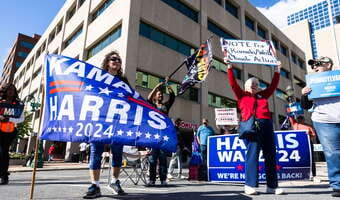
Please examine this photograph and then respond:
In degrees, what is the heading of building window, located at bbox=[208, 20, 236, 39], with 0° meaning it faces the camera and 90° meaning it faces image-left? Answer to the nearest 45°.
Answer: approximately 315°

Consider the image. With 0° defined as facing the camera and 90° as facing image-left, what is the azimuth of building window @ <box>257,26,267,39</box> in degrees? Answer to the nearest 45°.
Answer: approximately 315°

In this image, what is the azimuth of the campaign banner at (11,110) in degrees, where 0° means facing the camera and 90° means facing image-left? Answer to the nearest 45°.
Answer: approximately 0°

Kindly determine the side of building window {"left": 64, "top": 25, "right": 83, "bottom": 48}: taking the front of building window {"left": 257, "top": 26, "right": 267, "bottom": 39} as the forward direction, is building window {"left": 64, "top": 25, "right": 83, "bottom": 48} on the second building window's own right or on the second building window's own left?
on the second building window's own right

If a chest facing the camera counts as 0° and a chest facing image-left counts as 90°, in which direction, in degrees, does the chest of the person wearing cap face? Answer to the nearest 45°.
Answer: approximately 45°

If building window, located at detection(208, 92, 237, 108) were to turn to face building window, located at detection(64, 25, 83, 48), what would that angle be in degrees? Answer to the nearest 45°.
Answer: approximately 135° to its right

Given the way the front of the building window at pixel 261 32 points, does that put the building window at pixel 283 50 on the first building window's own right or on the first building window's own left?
on the first building window's own left
